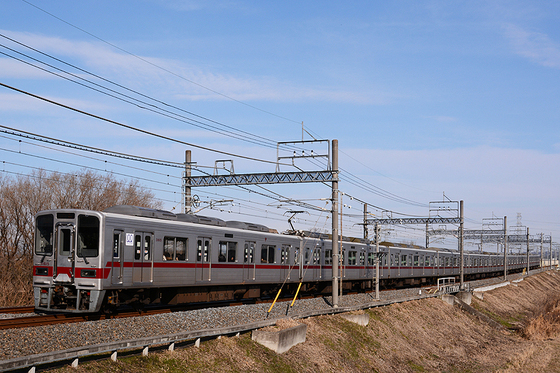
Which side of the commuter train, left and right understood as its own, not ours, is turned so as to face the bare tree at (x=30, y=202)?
right

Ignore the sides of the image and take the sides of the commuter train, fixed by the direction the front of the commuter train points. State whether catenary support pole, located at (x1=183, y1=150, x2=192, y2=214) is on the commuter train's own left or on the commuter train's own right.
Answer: on the commuter train's own right

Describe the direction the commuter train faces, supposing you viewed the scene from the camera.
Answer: facing the viewer and to the left of the viewer

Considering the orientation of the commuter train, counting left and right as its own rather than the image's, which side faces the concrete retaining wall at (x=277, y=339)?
left
